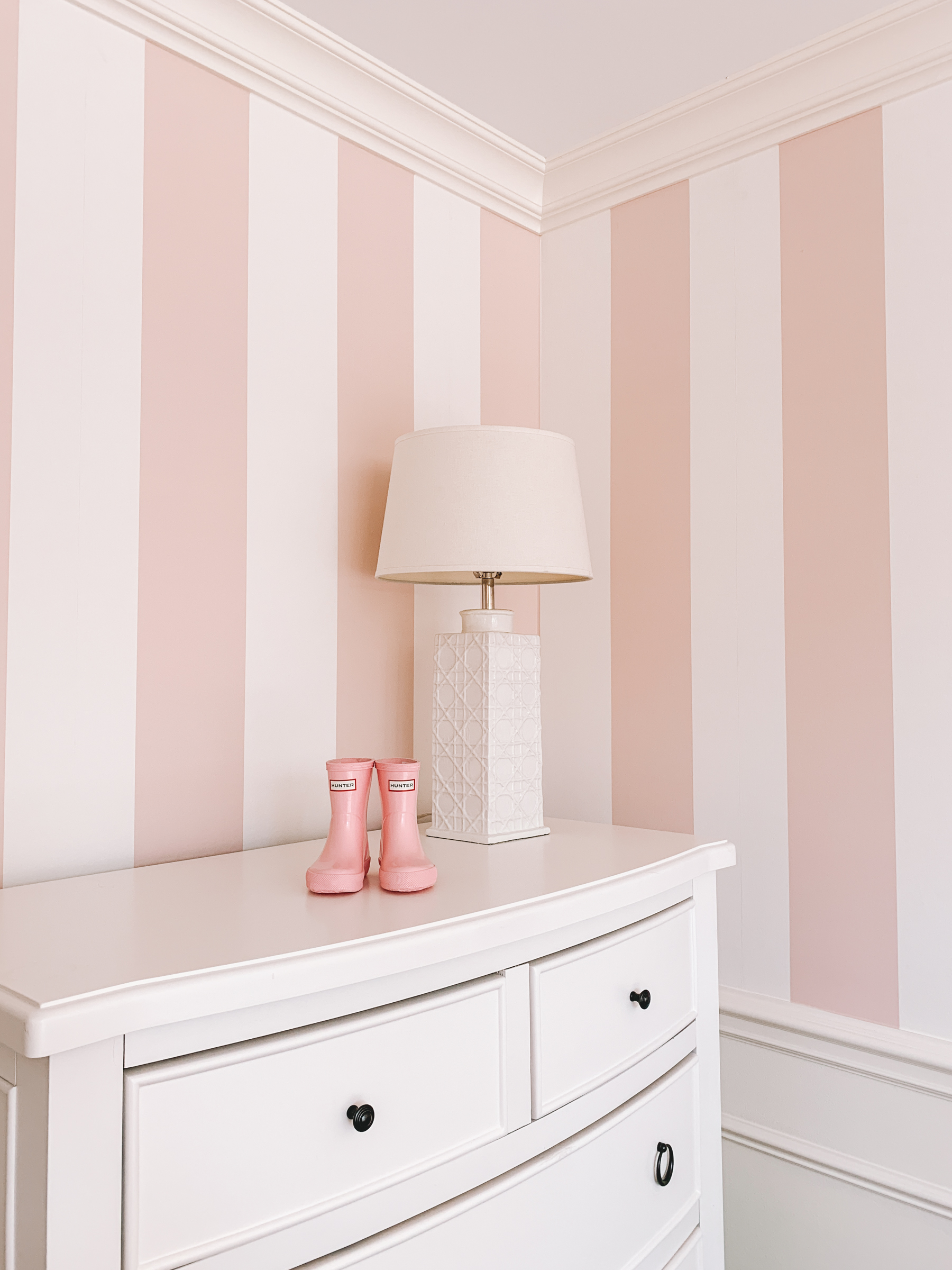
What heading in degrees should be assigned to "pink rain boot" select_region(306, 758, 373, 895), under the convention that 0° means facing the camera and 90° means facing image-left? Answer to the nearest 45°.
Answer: approximately 45°
